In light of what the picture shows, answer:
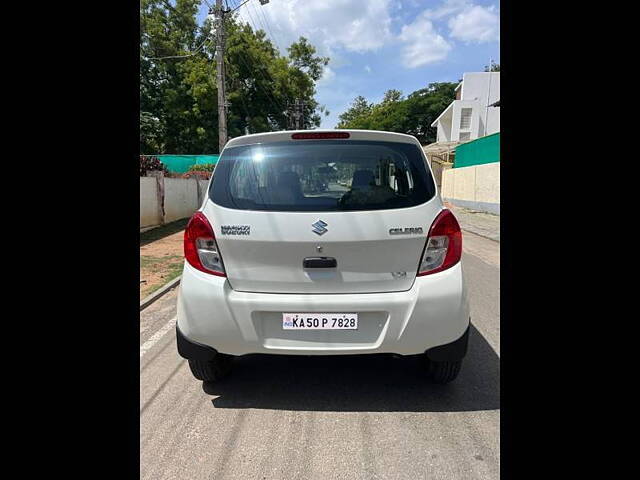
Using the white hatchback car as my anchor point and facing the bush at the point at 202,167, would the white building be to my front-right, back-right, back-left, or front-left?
front-right

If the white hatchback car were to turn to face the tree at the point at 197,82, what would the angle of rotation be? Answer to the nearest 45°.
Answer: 0° — it already faces it

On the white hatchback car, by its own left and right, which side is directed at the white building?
front

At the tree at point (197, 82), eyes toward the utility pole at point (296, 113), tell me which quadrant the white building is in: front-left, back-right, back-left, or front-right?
front-right

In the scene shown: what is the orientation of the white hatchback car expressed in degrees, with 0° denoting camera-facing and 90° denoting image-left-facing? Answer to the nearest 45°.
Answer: approximately 180°

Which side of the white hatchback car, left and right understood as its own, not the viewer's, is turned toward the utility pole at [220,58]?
front
